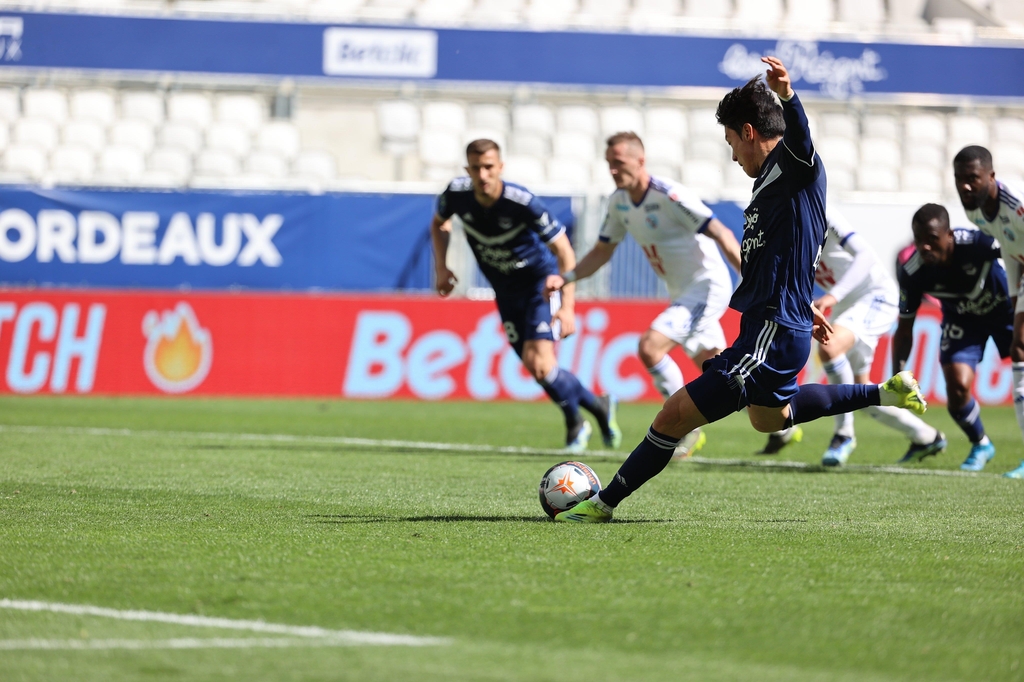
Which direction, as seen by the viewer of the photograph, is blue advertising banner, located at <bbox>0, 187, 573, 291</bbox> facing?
facing the viewer

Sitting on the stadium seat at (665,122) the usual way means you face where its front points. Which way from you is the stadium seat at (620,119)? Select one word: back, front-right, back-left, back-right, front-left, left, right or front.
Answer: right

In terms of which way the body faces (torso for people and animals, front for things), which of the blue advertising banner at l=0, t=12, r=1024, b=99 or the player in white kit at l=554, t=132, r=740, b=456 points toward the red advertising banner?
the blue advertising banner

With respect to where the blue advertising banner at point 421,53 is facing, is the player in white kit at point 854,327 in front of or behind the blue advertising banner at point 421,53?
in front

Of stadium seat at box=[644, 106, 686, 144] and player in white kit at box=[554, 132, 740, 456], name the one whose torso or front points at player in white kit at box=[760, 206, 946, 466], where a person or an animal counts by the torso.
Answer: the stadium seat

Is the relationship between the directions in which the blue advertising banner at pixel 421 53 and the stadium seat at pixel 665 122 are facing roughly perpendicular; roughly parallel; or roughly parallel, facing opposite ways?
roughly parallel

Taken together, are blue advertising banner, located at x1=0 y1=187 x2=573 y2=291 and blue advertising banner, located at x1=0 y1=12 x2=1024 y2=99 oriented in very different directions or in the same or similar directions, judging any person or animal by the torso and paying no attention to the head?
same or similar directions

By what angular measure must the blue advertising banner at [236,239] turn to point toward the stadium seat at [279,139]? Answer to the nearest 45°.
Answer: approximately 180°

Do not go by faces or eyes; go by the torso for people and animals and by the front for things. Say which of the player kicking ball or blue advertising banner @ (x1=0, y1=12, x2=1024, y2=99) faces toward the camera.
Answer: the blue advertising banner

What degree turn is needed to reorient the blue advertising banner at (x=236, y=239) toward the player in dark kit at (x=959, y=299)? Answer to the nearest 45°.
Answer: approximately 45° to its left

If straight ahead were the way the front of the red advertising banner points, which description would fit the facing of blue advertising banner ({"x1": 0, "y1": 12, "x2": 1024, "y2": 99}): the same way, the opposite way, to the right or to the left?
the same way

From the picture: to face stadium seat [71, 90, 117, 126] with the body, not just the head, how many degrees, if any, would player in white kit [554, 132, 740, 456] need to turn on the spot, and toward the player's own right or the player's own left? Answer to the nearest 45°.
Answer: approximately 90° to the player's own right

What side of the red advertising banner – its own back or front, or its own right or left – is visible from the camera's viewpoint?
front

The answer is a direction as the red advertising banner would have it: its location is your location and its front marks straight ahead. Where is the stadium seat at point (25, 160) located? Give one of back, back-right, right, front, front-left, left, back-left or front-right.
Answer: back-right

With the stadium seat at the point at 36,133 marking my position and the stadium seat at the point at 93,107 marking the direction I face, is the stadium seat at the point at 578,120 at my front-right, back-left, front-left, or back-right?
front-right

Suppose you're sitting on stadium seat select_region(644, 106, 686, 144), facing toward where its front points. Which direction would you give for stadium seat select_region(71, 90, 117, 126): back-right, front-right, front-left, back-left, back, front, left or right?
right

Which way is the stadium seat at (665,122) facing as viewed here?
toward the camera

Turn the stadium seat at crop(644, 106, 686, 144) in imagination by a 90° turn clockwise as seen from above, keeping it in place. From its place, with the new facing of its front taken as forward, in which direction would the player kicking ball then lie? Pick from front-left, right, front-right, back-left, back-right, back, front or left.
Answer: left
